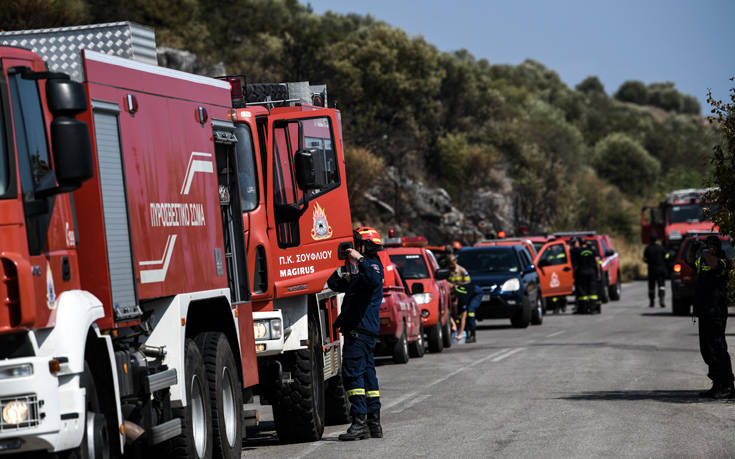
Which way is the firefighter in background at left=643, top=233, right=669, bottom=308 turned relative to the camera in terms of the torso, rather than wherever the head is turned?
away from the camera

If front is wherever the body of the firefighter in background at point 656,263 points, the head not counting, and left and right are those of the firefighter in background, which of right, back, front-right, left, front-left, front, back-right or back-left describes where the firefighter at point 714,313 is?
back

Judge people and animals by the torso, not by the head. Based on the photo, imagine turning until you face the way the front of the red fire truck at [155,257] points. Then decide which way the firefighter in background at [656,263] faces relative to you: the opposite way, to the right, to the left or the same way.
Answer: the opposite way

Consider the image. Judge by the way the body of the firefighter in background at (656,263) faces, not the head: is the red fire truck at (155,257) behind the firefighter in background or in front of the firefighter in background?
behind

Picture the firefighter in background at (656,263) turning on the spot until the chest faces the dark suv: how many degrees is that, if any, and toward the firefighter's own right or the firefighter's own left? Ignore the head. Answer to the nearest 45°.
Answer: approximately 135° to the firefighter's own left

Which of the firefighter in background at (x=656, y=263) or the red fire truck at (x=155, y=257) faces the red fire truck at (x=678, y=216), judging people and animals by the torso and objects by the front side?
the firefighter in background

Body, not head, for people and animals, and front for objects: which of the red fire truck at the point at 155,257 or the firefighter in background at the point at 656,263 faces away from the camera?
the firefighter in background

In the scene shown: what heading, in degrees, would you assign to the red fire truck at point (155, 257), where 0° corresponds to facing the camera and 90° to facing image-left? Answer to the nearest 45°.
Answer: approximately 45°

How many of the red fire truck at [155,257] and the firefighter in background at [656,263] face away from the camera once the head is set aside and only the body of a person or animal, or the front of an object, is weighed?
1
